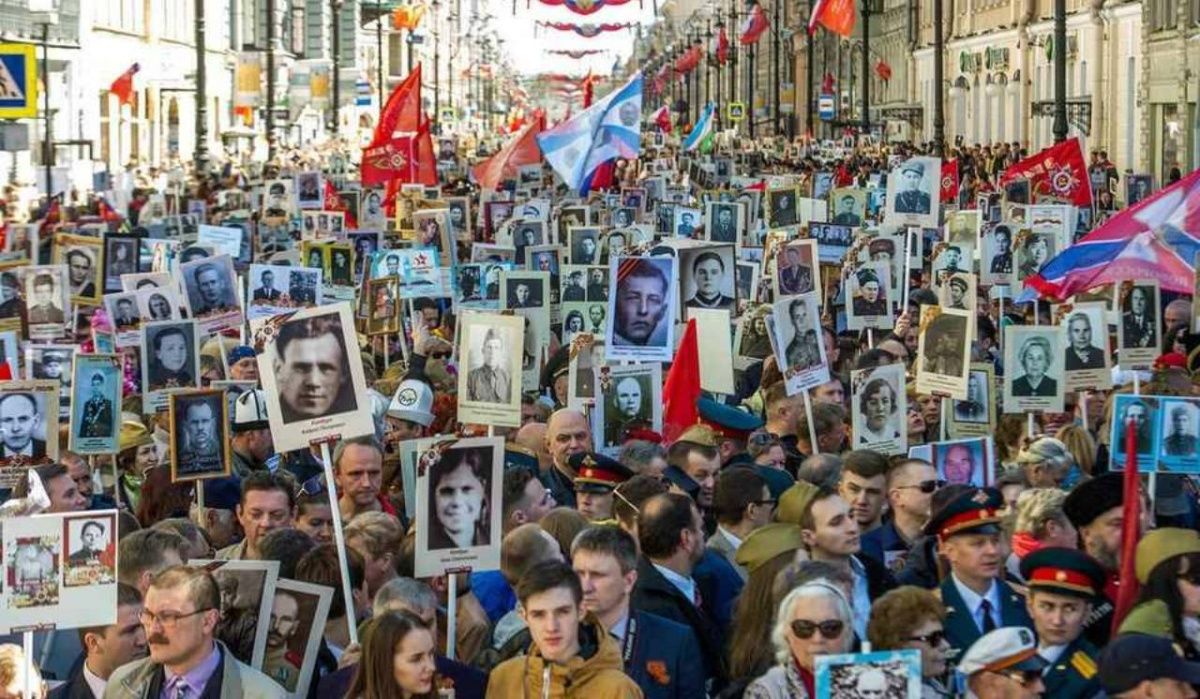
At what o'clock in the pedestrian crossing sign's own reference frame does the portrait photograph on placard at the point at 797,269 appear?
The portrait photograph on placard is roughly at 10 o'clock from the pedestrian crossing sign.

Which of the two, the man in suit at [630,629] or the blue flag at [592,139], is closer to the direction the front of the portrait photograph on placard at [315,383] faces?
the man in suit

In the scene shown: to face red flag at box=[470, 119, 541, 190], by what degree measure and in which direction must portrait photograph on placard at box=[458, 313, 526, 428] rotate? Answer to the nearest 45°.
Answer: approximately 180°

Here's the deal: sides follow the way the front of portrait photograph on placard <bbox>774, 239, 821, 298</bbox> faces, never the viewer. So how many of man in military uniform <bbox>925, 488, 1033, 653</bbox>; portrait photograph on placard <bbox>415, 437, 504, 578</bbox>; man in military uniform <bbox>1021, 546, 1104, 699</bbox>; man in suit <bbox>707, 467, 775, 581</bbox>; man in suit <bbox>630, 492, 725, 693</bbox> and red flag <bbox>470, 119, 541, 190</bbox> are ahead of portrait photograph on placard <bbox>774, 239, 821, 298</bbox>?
5

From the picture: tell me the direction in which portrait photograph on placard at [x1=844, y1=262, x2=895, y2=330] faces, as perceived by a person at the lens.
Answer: facing the viewer

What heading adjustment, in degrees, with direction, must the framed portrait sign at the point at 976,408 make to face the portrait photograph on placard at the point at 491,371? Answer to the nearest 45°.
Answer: approximately 45° to its right

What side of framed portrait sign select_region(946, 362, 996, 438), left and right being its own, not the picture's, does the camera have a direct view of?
front

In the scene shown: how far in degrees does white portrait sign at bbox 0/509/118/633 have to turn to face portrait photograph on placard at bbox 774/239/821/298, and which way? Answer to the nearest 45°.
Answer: approximately 135° to its left

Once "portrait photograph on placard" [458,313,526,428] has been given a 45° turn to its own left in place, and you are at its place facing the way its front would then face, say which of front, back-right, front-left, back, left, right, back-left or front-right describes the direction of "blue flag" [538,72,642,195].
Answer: back-left

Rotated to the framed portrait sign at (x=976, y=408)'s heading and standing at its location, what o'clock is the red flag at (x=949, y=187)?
The red flag is roughly at 6 o'clock from the framed portrait sign.

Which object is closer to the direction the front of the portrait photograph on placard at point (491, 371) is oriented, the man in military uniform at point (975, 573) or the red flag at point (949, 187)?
the man in military uniform

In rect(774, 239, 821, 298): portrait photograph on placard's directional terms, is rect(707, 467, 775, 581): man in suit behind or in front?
in front
